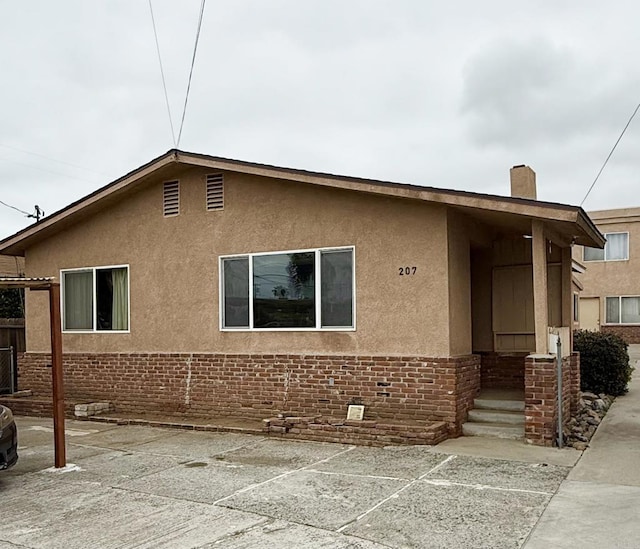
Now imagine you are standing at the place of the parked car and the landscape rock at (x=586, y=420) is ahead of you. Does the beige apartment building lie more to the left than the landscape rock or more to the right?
left

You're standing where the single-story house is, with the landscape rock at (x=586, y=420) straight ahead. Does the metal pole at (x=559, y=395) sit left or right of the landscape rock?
right

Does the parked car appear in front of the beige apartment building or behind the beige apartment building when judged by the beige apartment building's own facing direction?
in front

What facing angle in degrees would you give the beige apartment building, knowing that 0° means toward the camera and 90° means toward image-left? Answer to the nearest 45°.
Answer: approximately 0°

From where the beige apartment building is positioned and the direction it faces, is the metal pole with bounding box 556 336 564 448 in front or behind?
in front

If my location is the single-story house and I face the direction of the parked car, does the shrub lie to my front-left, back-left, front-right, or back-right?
back-left
